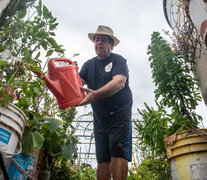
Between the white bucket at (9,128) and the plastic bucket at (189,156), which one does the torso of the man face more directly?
the white bucket

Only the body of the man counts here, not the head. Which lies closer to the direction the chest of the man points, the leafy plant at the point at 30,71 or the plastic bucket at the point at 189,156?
the leafy plant

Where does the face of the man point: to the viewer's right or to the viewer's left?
to the viewer's left

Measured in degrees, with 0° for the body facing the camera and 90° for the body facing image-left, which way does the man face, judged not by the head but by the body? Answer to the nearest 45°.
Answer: approximately 45°

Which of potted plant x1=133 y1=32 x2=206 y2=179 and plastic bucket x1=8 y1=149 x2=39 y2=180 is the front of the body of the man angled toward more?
the plastic bucket

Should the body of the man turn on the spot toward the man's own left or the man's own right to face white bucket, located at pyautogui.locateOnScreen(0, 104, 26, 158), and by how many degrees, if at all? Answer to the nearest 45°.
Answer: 0° — they already face it
